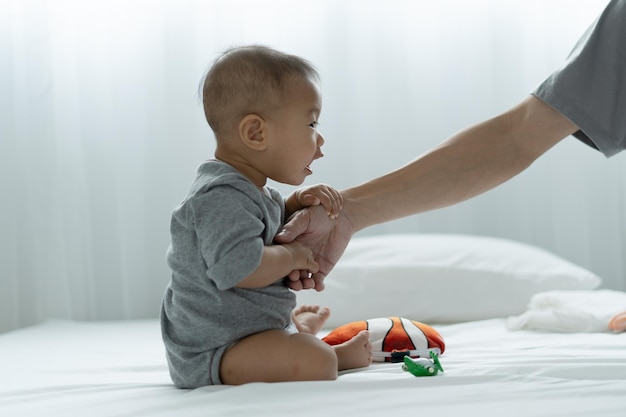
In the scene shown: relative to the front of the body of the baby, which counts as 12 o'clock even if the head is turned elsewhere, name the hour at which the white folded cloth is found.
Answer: The white folded cloth is roughly at 11 o'clock from the baby.

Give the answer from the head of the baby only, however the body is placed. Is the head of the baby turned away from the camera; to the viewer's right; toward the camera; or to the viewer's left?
to the viewer's right

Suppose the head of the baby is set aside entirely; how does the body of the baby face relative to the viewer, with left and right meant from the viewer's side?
facing to the right of the viewer
